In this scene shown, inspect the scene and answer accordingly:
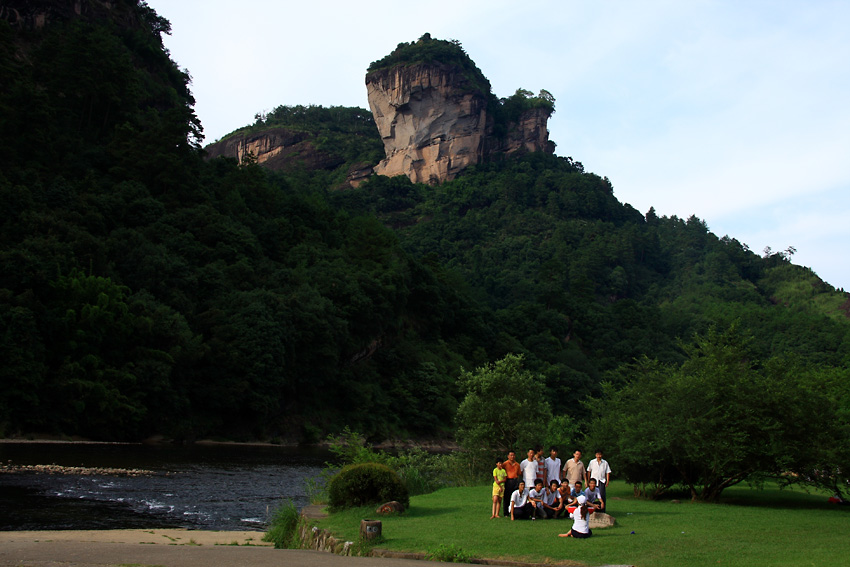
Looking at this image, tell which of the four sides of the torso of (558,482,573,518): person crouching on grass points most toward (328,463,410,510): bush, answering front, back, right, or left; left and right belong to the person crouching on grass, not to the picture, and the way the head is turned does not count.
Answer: right

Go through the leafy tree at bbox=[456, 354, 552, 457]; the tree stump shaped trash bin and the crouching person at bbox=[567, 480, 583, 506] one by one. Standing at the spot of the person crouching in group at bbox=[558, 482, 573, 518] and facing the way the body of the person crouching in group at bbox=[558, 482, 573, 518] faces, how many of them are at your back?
1

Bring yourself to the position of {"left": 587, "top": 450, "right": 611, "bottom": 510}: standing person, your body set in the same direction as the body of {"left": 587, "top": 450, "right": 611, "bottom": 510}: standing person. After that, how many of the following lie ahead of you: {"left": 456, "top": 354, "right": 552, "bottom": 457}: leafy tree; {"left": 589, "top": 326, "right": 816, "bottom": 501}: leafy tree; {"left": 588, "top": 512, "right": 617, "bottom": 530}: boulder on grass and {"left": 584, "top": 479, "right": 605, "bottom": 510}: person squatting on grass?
2

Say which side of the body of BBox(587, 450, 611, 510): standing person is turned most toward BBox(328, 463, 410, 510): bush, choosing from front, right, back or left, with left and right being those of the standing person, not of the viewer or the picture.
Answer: right

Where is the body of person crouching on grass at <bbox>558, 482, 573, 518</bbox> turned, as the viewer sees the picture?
toward the camera

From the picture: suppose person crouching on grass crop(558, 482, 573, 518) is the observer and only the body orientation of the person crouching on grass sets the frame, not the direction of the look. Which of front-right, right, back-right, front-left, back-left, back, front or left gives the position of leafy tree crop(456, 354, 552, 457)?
back

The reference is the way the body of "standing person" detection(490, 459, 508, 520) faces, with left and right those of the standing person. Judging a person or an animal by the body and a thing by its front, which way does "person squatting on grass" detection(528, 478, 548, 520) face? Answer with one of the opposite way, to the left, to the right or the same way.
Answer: the same way

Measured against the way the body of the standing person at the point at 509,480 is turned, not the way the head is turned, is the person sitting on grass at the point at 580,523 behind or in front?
in front

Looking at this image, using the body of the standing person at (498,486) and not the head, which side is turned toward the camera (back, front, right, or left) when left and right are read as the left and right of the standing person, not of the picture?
front

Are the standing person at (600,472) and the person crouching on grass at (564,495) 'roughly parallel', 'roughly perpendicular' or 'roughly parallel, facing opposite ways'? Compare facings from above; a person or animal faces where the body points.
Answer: roughly parallel

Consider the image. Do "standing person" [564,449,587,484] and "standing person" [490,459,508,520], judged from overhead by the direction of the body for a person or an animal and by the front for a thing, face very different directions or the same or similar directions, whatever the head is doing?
same or similar directions

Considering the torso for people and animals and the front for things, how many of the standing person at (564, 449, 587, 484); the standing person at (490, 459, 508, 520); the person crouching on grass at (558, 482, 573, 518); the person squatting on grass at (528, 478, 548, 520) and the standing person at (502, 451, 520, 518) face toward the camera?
5

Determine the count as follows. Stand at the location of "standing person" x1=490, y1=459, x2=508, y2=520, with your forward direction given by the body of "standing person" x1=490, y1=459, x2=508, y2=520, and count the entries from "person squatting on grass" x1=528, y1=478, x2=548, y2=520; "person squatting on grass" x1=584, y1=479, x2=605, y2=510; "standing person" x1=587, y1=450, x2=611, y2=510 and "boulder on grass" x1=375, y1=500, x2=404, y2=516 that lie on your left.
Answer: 3

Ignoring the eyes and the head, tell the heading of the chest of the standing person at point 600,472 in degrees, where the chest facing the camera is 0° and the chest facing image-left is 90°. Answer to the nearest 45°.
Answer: approximately 0°

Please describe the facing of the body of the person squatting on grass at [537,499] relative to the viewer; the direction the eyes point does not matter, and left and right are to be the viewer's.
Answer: facing the viewer

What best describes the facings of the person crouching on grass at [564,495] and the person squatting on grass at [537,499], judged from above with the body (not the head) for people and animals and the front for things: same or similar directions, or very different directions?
same or similar directions
